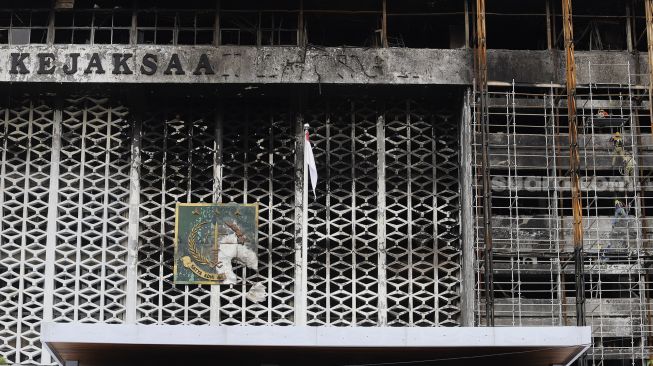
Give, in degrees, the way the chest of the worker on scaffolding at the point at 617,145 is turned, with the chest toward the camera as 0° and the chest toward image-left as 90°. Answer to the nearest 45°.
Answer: approximately 180°

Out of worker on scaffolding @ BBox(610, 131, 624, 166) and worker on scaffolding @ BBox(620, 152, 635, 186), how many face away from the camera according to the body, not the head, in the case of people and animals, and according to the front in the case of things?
2

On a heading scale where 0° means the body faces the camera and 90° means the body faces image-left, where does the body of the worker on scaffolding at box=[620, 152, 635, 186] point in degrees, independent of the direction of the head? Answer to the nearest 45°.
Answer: approximately 180°
